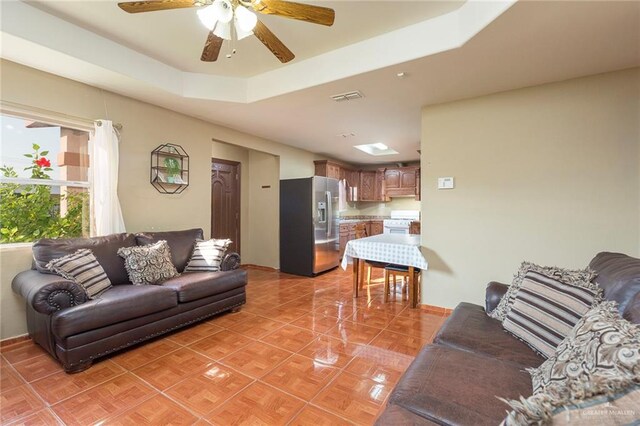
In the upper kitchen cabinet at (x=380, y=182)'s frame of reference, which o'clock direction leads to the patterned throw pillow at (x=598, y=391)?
The patterned throw pillow is roughly at 12 o'clock from the upper kitchen cabinet.

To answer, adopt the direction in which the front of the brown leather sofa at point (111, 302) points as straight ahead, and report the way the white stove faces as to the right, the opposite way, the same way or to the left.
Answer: to the right

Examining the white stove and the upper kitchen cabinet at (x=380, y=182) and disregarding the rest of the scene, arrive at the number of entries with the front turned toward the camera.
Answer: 2

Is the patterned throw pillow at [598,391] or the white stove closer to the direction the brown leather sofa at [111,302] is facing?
the patterned throw pillow

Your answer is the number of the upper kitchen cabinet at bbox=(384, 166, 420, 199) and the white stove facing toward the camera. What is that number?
2

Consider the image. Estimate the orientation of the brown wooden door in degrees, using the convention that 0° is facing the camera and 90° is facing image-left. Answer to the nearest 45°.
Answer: approximately 315°

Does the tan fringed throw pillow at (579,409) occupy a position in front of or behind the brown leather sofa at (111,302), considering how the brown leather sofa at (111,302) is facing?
in front

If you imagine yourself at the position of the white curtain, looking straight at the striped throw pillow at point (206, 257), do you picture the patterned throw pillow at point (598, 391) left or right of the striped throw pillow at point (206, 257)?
right

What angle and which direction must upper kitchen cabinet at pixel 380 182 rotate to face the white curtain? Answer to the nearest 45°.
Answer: approximately 45° to its right

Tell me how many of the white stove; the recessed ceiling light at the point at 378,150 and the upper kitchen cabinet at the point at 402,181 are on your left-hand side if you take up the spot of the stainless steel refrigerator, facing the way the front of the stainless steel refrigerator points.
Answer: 3
